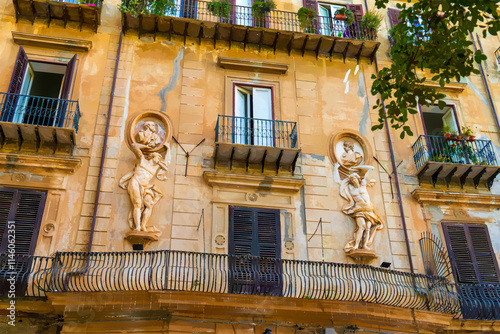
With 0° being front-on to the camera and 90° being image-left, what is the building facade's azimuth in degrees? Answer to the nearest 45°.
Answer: approximately 0°

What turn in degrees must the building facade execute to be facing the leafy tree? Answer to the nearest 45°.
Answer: approximately 45° to its left
